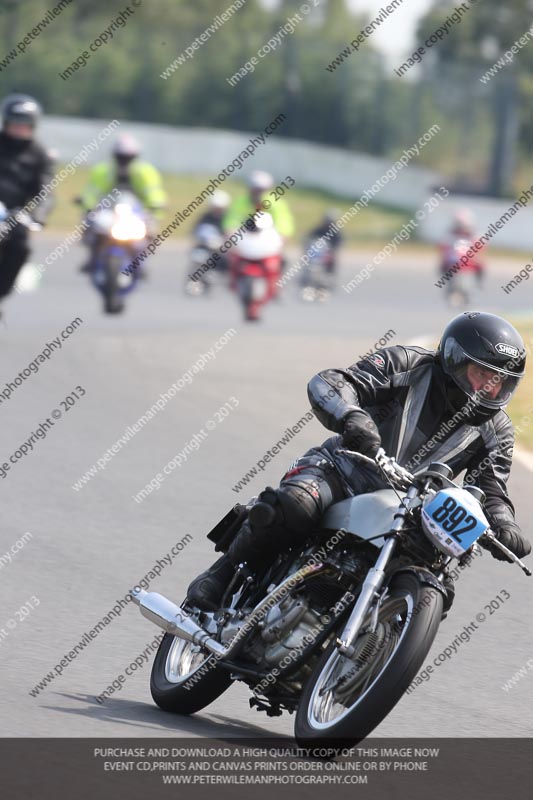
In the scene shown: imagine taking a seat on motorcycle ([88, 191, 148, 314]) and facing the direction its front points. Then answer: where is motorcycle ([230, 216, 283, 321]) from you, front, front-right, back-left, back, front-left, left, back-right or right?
back-left

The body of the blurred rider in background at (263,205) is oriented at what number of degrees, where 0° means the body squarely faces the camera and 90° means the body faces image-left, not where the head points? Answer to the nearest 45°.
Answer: approximately 0°

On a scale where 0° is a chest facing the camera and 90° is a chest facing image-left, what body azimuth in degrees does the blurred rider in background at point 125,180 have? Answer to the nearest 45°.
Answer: approximately 0°

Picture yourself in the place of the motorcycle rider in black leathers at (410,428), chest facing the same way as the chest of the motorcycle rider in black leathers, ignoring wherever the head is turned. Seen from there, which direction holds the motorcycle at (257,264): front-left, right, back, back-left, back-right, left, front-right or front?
back-left

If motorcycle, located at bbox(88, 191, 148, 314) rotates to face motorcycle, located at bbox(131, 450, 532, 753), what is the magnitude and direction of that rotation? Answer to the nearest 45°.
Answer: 0° — it already faces it

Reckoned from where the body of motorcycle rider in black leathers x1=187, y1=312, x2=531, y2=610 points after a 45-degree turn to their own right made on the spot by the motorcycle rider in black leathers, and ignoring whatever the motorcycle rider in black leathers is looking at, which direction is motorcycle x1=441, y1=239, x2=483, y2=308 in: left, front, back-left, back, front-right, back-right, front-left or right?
back

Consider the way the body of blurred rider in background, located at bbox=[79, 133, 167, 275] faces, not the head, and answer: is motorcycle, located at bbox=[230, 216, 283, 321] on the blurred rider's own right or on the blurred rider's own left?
on the blurred rider's own left

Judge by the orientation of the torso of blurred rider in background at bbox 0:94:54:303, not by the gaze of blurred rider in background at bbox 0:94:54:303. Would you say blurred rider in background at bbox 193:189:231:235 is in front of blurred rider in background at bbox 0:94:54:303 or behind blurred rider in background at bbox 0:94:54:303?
behind

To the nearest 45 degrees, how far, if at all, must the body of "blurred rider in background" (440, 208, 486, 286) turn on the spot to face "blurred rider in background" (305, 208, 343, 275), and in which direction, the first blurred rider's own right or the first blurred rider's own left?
approximately 45° to the first blurred rider's own right
